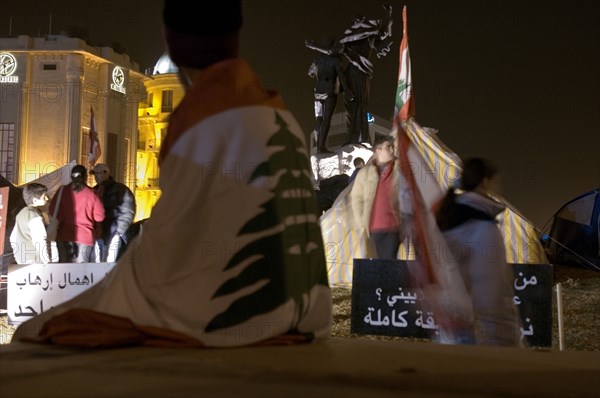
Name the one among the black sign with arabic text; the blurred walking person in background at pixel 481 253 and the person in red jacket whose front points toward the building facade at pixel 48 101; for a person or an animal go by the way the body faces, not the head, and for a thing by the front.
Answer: the person in red jacket

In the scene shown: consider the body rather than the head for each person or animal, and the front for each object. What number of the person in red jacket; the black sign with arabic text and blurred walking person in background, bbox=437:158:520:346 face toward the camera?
1

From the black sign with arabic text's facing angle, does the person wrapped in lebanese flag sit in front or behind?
in front

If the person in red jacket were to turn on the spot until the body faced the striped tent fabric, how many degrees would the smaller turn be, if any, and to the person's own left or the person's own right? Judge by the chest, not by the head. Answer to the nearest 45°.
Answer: approximately 90° to the person's own right

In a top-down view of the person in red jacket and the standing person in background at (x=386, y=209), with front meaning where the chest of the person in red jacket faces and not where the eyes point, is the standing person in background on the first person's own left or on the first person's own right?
on the first person's own right

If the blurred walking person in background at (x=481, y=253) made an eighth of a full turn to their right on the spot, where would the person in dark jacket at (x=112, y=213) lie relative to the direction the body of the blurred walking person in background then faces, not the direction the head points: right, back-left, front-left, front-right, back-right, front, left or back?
back

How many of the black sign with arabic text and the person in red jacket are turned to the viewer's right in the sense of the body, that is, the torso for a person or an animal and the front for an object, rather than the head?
0

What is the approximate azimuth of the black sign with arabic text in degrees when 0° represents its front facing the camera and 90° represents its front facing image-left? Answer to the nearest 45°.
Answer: approximately 0°

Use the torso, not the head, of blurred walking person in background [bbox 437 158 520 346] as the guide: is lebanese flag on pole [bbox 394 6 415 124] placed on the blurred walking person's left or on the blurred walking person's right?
on the blurred walking person's left

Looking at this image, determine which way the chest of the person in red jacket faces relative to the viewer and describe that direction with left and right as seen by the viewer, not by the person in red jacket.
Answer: facing away from the viewer
